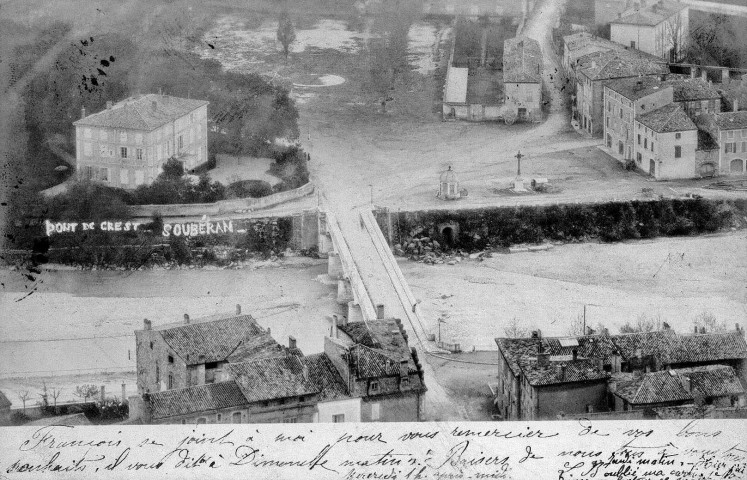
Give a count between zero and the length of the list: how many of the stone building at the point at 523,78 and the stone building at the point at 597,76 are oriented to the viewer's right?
0

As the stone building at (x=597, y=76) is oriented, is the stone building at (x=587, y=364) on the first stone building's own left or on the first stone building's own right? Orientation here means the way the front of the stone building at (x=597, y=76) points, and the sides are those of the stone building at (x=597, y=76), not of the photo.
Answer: on the first stone building's own left

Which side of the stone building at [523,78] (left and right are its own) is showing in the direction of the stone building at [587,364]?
front

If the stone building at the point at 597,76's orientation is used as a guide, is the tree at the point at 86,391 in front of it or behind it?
in front

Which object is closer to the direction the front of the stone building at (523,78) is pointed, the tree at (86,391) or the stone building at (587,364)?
the stone building

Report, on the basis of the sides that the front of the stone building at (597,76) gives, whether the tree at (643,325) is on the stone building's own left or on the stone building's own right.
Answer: on the stone building's own left

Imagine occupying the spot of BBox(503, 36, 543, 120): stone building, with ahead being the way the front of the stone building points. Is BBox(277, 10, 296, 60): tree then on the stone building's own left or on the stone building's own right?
on the stone building's own right

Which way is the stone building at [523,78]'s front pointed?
toward the camera

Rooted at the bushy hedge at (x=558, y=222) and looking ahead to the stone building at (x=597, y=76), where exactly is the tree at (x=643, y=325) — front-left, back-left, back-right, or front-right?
back-right

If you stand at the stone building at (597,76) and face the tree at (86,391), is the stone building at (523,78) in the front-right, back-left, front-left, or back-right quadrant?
front-right
